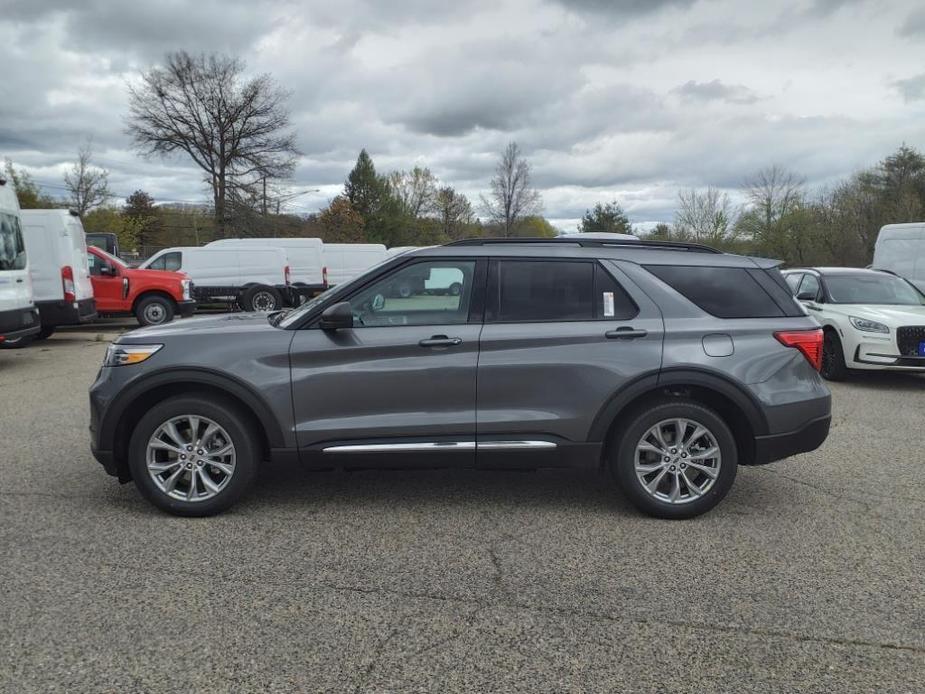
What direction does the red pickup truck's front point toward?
to the viewer's right

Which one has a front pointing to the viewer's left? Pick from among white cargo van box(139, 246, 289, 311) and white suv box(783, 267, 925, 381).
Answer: the white cargo van

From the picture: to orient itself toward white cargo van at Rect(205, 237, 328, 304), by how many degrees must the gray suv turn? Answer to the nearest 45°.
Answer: approximately 90° to its right

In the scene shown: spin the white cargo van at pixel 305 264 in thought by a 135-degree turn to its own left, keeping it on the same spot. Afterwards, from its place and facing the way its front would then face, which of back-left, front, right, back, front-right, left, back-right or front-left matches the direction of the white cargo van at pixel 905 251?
front

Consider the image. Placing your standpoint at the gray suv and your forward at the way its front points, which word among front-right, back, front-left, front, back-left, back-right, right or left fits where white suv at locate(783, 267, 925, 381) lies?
back-right

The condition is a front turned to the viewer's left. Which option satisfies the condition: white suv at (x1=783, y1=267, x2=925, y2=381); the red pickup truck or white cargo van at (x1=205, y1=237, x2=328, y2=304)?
the white cargo van

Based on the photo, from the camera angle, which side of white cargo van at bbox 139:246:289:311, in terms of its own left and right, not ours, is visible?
left

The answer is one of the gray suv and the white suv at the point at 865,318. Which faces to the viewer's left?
the gray suv

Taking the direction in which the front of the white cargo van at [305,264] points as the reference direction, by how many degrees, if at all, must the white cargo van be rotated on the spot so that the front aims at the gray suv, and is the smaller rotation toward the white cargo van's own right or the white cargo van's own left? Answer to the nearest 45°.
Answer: approximately 90° to the white cargo van's own left

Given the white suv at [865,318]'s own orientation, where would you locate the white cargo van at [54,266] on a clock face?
The white cargo van is roughly at 4 o'clock from the white suv.

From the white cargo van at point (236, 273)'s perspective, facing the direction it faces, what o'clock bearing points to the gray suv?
The gray suv is roughly at 9 o'clock from the white cargo van.

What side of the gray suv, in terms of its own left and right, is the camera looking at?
left

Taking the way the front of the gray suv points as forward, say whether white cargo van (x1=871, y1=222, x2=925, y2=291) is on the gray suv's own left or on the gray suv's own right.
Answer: on the gray suv's own right

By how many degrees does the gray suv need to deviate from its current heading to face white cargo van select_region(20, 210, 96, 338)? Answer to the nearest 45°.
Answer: approximately 45° to its right
